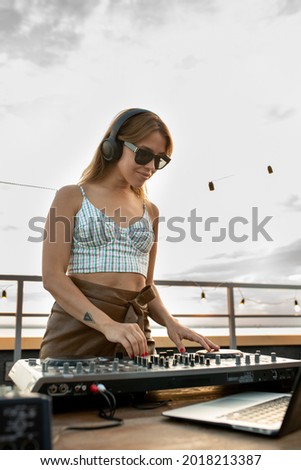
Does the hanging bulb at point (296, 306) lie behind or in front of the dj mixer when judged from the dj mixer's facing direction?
in front

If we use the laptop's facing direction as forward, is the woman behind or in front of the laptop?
in front

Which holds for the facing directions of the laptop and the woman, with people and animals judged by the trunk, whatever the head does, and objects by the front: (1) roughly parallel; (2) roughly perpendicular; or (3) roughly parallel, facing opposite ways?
roughly parallel, facing opposite ways

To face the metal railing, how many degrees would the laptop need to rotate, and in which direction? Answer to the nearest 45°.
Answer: approximately 45° to its right

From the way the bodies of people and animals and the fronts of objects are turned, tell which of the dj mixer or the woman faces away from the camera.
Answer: the dj mixer

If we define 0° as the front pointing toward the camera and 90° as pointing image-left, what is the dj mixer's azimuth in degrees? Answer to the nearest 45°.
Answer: approximately 180°

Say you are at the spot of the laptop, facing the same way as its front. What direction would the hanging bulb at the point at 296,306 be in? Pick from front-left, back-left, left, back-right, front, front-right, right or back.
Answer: front-right

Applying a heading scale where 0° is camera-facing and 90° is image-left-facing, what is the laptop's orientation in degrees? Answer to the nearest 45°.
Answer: approximately 135°

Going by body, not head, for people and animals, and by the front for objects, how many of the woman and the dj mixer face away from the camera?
1

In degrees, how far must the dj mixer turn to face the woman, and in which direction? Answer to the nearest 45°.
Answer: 0° — it already faces them

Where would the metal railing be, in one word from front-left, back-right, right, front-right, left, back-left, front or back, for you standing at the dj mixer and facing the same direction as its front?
front

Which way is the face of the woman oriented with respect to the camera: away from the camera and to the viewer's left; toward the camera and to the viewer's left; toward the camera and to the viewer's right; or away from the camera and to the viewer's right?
toward the camera and to the viewer's right

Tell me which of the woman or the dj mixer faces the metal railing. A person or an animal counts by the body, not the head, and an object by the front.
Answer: the dj mixer
